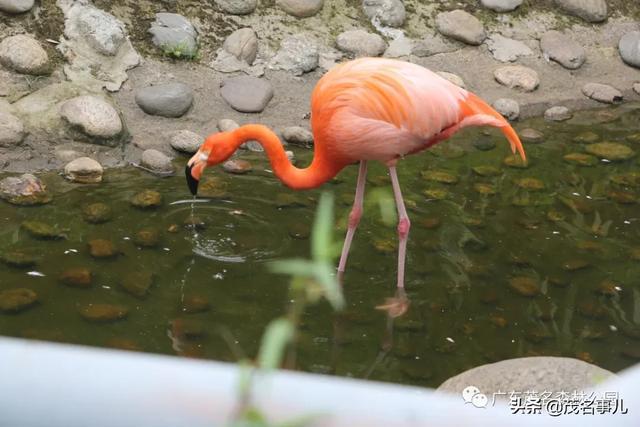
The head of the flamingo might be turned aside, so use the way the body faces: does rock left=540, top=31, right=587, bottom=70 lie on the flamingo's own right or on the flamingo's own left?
on the flamingo's own right

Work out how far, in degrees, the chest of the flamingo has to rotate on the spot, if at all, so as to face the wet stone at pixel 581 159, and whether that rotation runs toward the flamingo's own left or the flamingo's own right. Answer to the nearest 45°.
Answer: approximately 135° to the flamingo's own right

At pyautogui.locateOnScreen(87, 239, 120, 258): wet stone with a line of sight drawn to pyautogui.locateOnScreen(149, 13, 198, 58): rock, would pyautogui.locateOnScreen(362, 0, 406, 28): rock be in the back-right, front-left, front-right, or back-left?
front-right

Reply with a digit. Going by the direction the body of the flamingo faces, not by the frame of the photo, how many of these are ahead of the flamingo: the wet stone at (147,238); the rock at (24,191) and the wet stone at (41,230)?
3

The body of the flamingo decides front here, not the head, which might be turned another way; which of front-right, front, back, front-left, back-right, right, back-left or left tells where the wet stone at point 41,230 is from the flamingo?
front

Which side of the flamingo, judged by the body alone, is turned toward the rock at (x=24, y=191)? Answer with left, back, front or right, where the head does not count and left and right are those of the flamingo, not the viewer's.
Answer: front

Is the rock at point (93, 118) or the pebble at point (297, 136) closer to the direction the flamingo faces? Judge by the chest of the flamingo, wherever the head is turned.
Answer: the rock

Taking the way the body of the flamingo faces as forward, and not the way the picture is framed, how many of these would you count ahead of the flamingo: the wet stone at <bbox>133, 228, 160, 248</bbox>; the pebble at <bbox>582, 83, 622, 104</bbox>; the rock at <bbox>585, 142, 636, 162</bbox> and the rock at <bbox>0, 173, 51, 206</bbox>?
2

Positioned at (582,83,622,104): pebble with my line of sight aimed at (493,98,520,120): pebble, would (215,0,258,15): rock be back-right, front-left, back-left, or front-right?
front-right

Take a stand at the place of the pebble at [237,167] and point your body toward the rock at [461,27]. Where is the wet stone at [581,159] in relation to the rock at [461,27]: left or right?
right

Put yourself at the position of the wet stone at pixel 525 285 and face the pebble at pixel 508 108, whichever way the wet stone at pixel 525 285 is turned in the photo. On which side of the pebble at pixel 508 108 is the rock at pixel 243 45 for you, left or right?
left

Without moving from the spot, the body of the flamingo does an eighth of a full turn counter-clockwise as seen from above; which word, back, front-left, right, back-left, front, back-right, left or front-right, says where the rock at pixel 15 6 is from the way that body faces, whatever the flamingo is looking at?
right

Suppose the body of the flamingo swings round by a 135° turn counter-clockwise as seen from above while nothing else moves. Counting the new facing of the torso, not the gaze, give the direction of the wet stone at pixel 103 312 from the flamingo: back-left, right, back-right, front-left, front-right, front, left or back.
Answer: right

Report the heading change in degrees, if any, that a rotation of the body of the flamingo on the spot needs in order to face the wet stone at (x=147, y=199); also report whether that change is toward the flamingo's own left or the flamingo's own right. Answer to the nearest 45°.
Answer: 0° — it already faces it

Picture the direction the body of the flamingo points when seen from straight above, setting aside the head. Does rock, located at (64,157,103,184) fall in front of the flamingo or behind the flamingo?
in front

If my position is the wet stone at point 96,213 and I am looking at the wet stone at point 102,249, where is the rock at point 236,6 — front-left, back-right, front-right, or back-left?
back-left

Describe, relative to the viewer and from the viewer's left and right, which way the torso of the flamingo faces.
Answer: facing to the left of the viewer

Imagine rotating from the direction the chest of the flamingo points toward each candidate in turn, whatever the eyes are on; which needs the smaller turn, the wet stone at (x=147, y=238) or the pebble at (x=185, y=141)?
the wet stone

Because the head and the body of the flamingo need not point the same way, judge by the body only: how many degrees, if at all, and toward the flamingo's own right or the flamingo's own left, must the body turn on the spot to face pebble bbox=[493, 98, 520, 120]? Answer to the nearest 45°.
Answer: approximately 135° to the flamingo's own right

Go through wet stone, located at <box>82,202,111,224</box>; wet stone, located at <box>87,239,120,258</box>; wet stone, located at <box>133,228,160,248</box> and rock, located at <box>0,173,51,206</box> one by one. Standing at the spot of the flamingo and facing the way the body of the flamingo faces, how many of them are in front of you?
4
